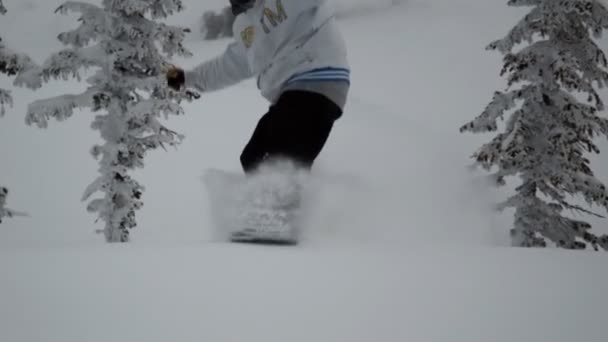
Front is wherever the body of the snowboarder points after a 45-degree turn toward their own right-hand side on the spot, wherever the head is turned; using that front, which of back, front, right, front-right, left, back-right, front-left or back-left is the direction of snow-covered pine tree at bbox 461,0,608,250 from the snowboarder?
back-right
